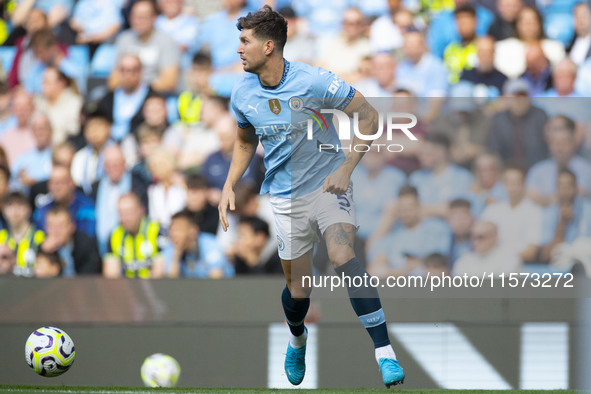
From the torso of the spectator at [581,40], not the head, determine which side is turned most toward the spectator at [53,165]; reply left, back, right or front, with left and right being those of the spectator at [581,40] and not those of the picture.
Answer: right

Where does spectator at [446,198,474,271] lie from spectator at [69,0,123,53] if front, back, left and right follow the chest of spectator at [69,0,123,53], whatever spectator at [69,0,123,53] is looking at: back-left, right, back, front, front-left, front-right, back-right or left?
front-left

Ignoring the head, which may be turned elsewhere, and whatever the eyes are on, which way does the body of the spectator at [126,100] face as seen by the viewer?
toward the camera

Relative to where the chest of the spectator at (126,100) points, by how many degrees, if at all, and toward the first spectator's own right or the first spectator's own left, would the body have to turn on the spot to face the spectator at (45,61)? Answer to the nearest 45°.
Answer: approximately 135° to the first spectator's own right

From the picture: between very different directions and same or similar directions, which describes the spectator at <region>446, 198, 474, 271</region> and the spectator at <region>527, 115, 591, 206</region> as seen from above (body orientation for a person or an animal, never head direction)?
same or similar directions

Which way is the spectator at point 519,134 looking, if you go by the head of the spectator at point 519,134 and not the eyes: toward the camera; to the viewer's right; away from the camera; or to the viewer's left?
toward the camera

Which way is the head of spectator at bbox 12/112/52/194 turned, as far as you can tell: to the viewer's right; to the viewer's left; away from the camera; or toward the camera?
toward the camera

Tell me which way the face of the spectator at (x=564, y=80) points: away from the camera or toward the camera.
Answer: toward the camera

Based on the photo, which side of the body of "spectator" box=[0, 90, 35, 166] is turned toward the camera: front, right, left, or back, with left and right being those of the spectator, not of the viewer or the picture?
front

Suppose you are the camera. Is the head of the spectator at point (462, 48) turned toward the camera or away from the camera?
toward the camera

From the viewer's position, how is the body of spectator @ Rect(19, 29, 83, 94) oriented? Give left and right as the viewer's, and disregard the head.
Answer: facing the viewer

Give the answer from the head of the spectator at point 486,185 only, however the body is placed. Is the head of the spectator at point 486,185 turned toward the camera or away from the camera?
toward the camera

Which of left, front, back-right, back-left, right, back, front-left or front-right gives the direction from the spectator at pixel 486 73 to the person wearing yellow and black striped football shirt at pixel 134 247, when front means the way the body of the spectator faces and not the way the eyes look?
right
